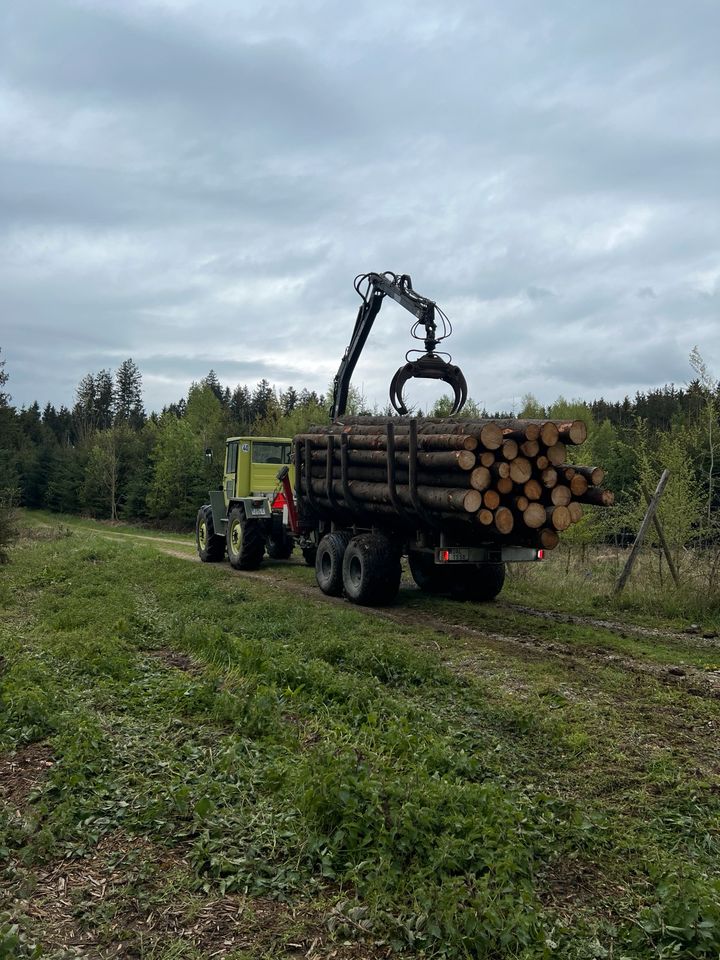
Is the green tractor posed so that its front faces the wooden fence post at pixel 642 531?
no

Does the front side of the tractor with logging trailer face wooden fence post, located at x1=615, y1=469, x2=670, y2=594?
no

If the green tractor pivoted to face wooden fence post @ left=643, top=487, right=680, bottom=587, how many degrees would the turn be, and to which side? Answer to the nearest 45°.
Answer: approximately 180°

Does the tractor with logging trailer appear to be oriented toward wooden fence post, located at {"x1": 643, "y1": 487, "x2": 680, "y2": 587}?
no

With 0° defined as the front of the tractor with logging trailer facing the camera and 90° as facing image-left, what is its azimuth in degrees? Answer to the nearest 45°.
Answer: approximately 135°
